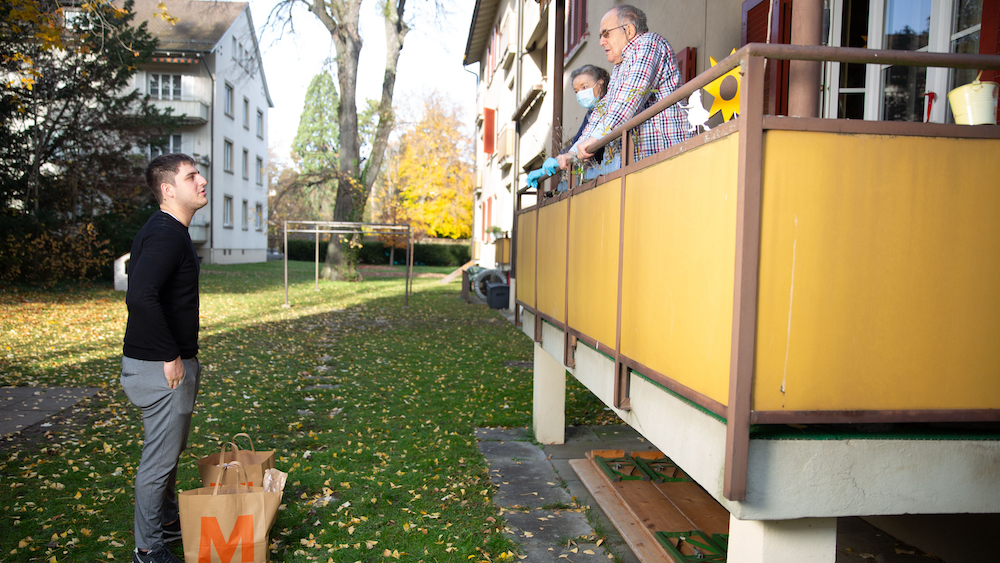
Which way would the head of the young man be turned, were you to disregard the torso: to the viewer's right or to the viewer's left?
to the viewer's right

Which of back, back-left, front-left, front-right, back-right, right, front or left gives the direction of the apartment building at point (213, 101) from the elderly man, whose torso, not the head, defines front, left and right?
front-right

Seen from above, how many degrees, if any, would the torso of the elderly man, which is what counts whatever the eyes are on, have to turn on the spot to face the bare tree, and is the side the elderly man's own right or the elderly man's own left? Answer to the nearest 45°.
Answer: approximately 45° to the elderly man's own right

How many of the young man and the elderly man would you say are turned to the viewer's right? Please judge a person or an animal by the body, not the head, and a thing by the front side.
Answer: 1

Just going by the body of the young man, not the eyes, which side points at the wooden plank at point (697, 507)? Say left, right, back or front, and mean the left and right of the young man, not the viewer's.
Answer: front

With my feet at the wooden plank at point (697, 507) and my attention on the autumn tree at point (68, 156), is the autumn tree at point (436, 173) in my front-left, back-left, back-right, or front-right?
front-right

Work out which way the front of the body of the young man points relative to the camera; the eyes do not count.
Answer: to the viewer's right

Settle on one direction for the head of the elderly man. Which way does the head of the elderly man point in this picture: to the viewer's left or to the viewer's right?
to the viewer's left

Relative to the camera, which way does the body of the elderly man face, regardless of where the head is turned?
to the viewer's left

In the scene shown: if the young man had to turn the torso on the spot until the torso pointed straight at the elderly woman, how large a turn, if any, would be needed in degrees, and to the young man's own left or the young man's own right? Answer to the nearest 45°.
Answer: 0° — they already face them
